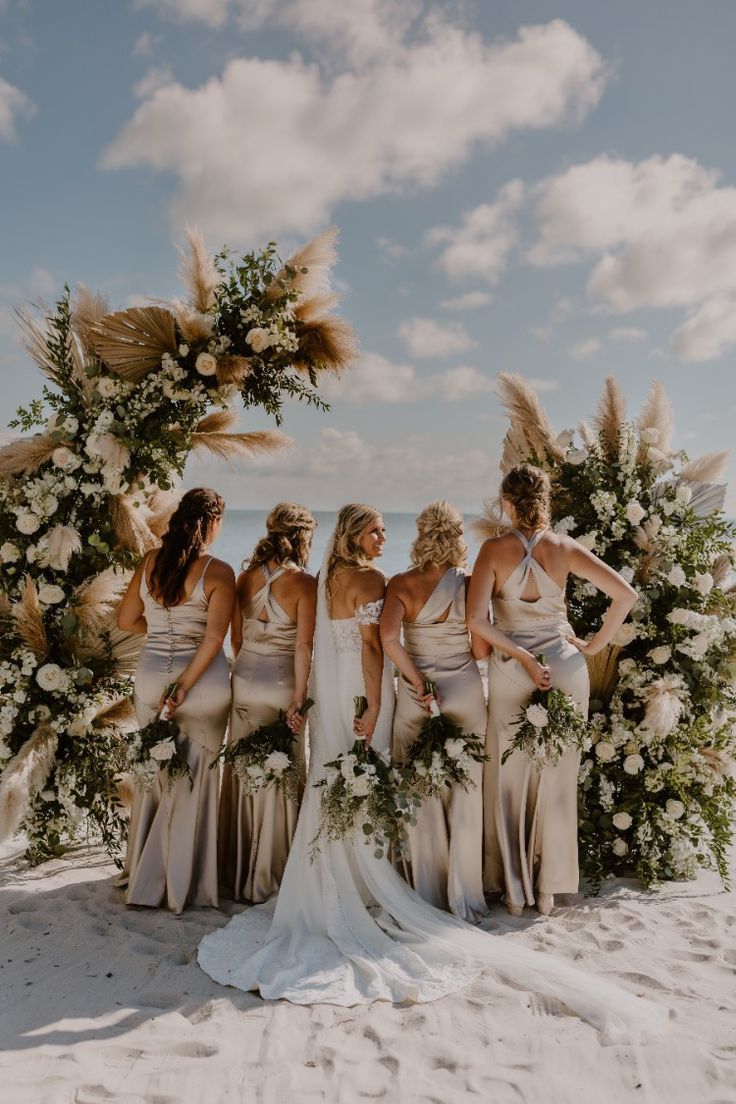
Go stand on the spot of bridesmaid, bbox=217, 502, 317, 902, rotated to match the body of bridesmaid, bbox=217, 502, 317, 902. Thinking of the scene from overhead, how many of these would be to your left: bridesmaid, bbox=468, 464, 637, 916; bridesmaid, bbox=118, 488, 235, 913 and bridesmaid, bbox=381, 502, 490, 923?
1

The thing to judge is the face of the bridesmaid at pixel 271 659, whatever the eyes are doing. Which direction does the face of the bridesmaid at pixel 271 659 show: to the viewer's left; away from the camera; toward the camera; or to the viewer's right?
away from the camera

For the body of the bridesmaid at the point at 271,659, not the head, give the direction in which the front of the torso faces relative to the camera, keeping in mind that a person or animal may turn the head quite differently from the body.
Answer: away from the camera

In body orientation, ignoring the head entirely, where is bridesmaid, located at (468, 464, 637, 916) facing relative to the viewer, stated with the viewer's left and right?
facing away from the viewer

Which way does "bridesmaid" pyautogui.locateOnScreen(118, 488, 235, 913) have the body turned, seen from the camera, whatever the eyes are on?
away from the camera

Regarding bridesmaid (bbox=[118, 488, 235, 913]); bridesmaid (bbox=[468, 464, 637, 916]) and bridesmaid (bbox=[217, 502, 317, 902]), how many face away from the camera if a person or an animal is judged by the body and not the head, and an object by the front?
3

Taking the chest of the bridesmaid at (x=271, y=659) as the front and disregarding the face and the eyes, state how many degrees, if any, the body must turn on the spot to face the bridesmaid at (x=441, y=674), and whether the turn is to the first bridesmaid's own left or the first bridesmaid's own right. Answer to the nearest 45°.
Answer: approximately 90° to the first bridesmaid's own right

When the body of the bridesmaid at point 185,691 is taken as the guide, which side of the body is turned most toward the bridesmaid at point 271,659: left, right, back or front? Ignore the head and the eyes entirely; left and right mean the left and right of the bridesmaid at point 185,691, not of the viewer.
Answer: right

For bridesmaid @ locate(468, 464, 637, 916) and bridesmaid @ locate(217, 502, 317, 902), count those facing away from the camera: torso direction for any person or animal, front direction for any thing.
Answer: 2

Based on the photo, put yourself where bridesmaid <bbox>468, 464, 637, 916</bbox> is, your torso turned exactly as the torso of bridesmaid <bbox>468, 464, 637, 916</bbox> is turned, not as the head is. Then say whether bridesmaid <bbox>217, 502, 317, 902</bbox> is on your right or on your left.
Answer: on your left

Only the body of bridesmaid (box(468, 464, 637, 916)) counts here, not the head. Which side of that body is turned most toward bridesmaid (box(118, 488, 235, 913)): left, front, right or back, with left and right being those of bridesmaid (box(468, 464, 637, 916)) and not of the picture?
left
